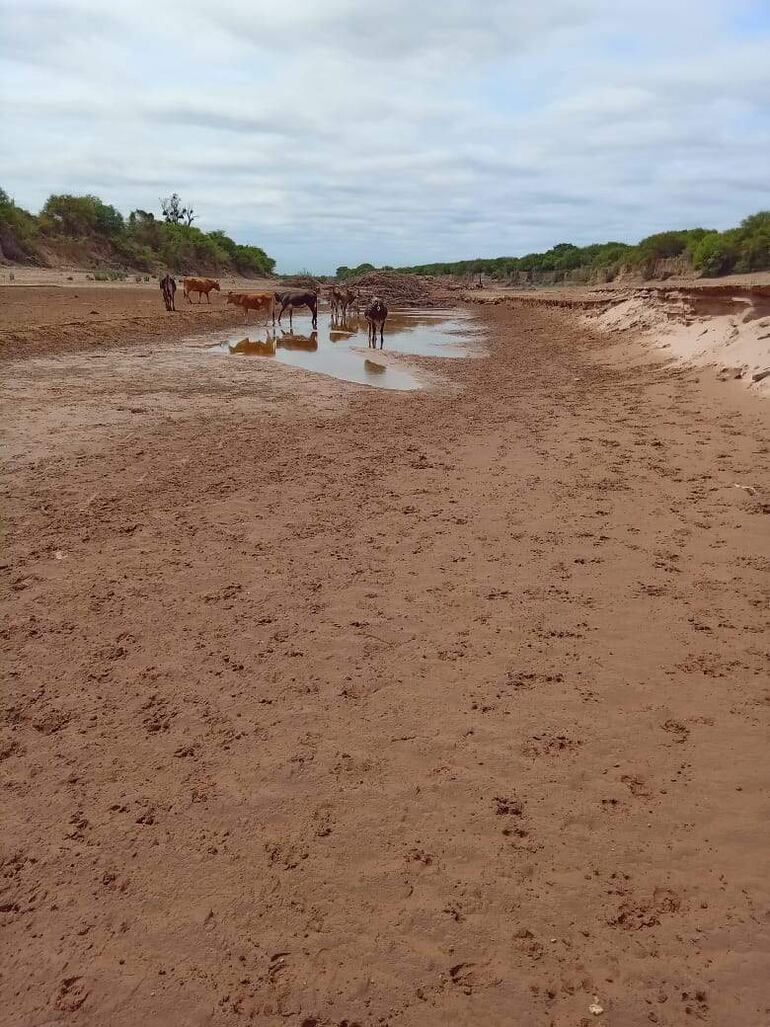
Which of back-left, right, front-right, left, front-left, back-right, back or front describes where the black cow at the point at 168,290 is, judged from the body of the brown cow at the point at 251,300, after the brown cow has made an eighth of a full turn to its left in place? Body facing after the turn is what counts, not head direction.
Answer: right

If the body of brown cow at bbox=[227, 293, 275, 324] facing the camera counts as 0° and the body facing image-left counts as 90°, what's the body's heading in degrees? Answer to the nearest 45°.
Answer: approximately 90°
